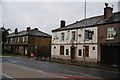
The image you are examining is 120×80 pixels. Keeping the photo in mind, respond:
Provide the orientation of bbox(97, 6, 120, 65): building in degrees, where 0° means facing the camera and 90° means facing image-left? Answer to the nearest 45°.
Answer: approximately 45°

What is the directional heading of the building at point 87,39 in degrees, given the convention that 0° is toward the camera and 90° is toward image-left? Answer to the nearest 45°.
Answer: approximately 45°
